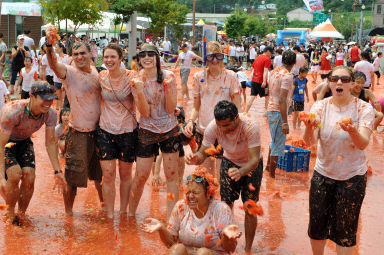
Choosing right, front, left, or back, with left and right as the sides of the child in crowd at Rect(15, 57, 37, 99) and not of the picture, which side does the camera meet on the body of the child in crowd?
front

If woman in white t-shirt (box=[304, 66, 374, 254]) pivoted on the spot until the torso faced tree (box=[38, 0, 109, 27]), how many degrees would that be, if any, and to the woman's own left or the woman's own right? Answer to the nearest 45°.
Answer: approximately 135° to the woman's own right

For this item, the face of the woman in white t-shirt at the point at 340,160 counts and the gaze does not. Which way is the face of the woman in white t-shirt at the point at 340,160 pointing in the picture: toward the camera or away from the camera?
toward the camera

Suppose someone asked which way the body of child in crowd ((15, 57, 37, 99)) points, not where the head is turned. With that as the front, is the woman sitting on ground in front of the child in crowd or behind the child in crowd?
in front

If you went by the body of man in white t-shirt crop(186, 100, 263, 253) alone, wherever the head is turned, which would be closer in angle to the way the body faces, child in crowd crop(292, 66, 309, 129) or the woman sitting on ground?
the woman sitting on ground

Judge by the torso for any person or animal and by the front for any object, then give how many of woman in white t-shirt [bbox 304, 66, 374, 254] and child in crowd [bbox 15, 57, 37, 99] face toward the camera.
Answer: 2

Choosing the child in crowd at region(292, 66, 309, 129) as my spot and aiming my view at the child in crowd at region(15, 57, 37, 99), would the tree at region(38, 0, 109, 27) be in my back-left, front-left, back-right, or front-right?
front-right

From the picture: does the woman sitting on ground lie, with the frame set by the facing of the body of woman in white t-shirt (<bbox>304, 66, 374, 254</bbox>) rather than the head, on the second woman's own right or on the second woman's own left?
on the second woman's own right

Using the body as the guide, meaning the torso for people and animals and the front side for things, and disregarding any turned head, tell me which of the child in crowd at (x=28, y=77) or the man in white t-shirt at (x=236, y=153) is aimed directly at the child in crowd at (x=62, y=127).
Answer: the child in crowd at (x=28, y=77)

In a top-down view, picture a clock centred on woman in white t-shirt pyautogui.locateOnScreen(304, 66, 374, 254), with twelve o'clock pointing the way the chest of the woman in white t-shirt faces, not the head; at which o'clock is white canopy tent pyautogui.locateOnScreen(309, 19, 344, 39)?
The white canopy tent is roughly at 6 o'clock from the woman in white t-shirt.

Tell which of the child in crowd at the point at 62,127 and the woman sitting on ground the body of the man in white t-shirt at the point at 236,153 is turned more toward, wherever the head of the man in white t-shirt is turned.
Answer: the woman sitting on ground
